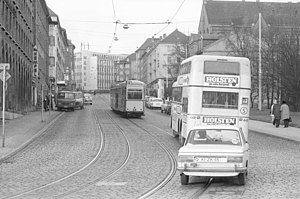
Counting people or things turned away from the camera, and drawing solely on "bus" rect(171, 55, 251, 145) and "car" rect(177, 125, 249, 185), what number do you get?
2

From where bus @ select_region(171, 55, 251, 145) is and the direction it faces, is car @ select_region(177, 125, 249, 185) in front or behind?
behind

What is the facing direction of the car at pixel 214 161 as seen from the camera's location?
facing away from the viewer

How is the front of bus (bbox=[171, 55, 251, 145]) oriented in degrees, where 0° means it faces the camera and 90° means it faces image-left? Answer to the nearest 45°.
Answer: approximately 180°

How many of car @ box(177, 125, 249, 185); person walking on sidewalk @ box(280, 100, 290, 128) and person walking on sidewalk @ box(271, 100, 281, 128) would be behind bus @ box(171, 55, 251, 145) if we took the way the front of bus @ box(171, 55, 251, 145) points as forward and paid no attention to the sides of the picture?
1

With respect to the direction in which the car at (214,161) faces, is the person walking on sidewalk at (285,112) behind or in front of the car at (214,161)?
in front
